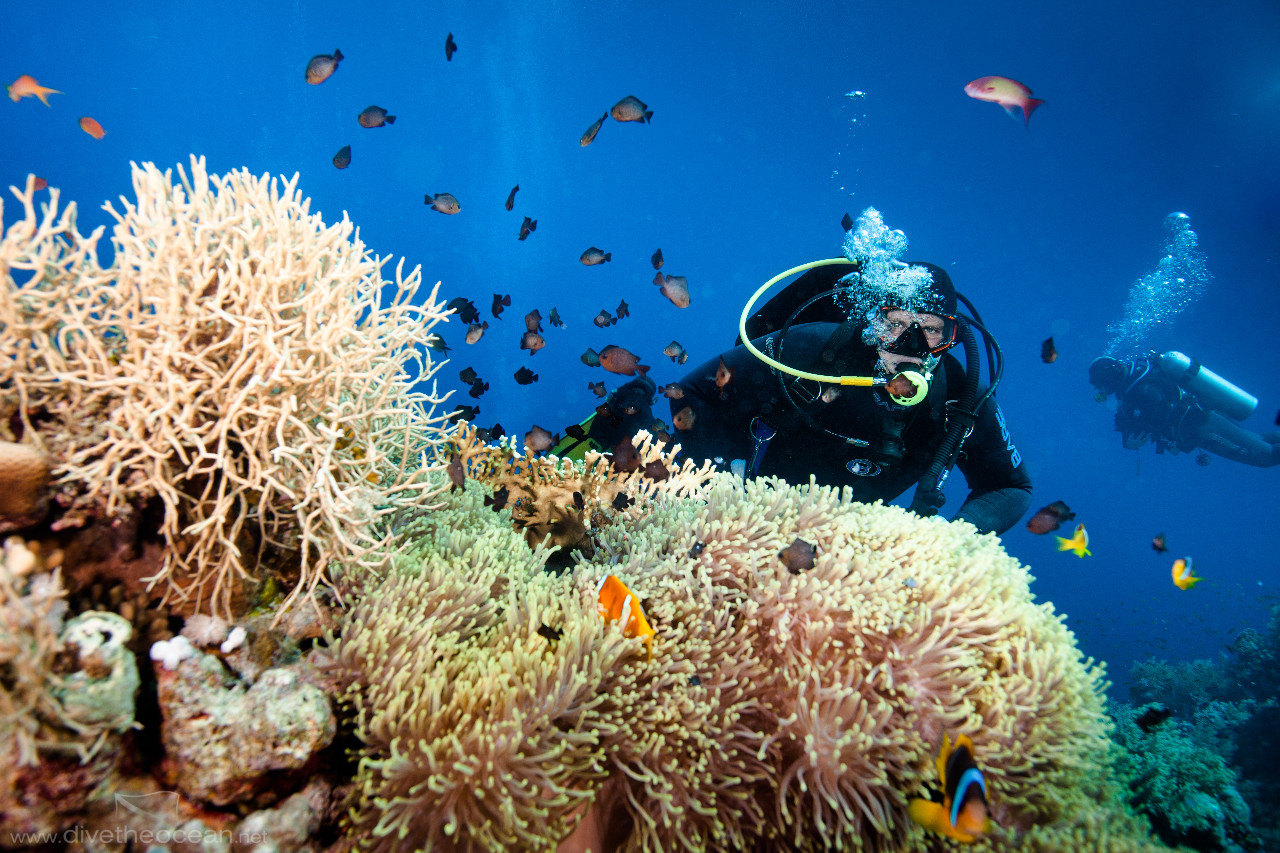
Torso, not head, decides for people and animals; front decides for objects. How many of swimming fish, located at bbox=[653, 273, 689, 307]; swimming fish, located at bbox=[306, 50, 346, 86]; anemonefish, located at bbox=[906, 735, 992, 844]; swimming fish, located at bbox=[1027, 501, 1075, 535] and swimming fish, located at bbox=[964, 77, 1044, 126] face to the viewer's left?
3

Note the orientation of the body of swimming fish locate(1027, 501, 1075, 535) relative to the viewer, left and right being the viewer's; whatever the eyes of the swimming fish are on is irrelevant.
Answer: facing to the left of the viewer

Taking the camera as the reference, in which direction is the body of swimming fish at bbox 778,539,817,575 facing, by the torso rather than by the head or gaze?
to the viewer's left

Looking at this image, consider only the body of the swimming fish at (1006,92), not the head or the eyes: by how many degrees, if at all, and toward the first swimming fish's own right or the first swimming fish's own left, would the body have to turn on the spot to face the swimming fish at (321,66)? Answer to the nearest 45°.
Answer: approximately 45° to the first swimming fish's own left

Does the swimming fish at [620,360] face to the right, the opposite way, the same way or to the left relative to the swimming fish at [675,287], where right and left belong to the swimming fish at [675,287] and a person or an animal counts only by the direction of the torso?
the opposite way

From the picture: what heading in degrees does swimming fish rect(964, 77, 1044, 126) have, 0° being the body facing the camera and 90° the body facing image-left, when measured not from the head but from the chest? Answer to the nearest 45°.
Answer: approximately 90°
